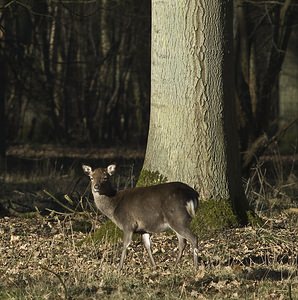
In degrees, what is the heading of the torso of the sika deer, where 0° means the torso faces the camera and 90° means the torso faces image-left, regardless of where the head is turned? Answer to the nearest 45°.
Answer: approximately 90°

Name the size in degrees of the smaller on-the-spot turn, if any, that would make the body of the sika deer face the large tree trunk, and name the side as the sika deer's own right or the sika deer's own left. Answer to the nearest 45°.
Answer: approximately 90° to the sika deer's own right
